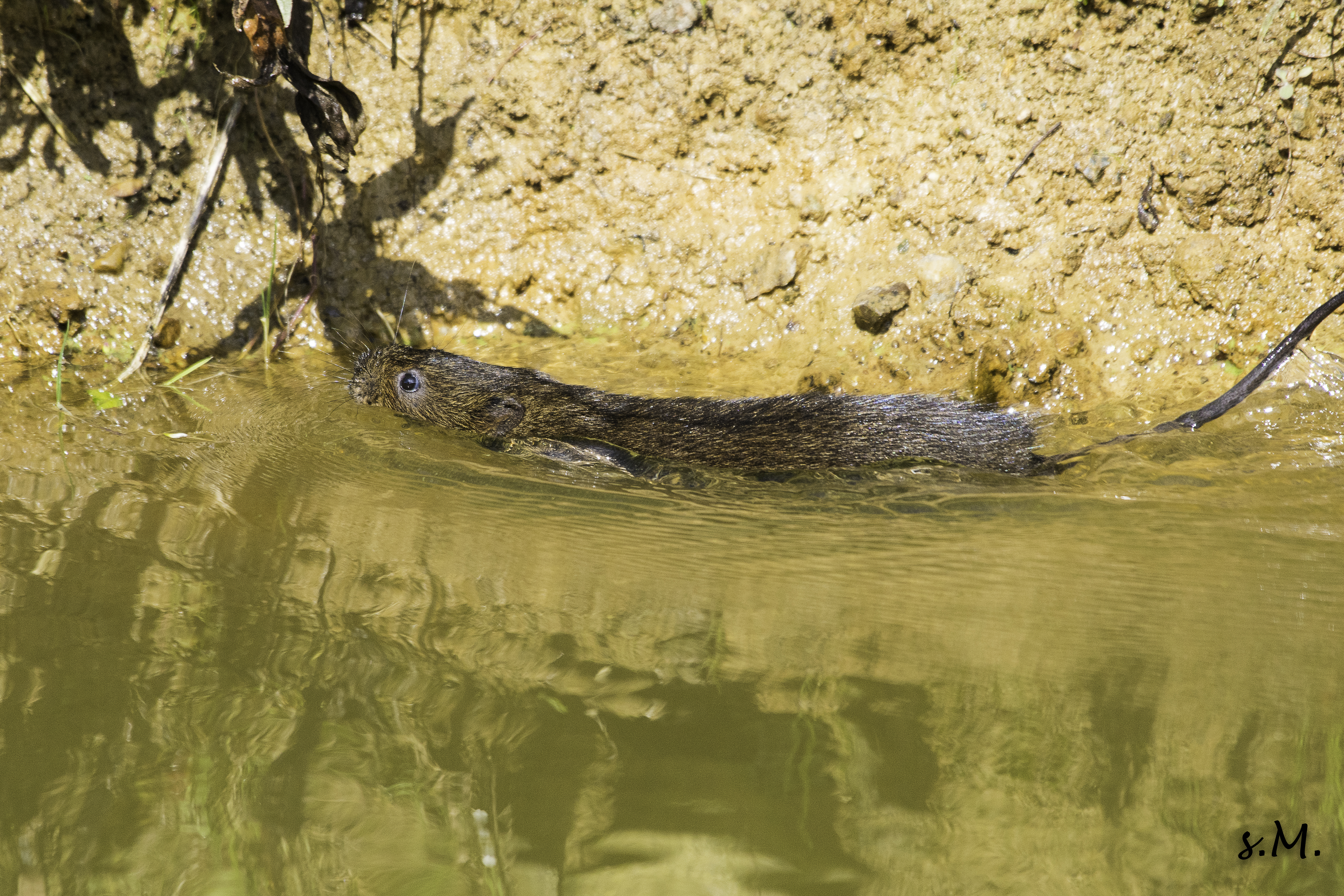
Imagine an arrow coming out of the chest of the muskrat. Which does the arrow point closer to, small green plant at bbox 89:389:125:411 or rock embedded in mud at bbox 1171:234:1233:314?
the small green plant

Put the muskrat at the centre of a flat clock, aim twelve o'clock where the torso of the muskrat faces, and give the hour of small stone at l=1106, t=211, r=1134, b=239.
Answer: The small stone is roughly at 5 o'clock from the muskrat.

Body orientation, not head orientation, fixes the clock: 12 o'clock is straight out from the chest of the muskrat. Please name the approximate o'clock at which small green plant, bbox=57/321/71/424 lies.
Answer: The small green plant is roughly at 12 o'clock from the muskrat.

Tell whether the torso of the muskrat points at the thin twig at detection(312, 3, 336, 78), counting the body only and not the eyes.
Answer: yes

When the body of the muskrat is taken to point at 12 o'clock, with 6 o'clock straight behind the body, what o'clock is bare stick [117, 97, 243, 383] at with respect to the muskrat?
The bare stick is roughly at 12 o'clock from the muskrat.

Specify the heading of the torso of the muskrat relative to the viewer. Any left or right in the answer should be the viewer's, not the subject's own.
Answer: facing to the left of the viewer

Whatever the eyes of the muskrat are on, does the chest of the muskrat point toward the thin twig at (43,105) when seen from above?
yes

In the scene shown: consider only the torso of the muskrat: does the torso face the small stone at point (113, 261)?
yes

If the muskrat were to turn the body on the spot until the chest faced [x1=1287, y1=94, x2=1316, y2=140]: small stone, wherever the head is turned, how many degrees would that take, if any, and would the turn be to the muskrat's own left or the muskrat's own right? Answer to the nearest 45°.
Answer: approximately 180°
